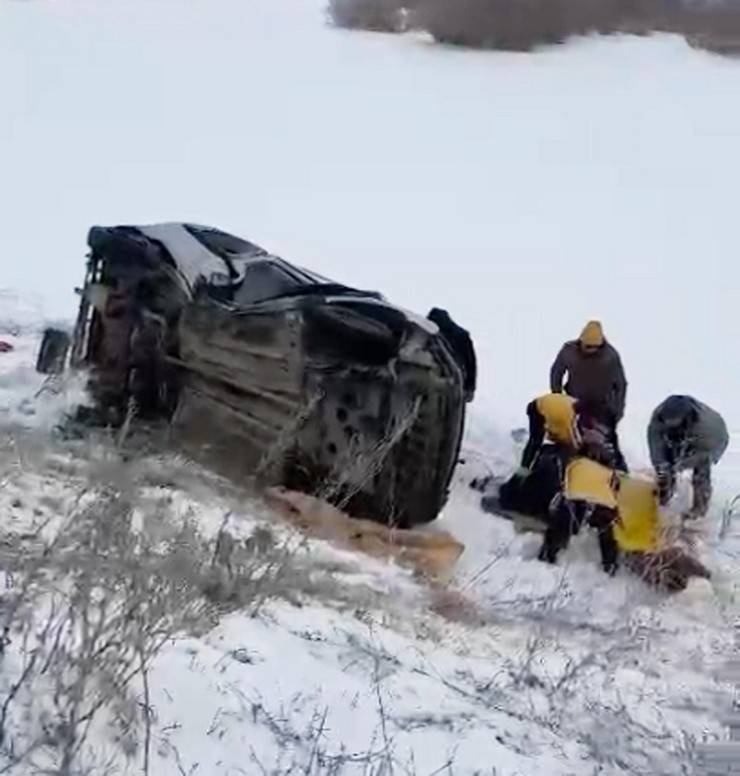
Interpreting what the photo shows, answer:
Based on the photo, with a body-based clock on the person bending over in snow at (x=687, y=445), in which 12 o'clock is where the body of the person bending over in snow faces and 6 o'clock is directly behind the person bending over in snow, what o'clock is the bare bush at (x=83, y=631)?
The bare bush is roughly at 11 o'clock from the person bending over in snow.

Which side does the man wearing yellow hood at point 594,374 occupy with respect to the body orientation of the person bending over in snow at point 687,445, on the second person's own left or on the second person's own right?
on the second person's own right
